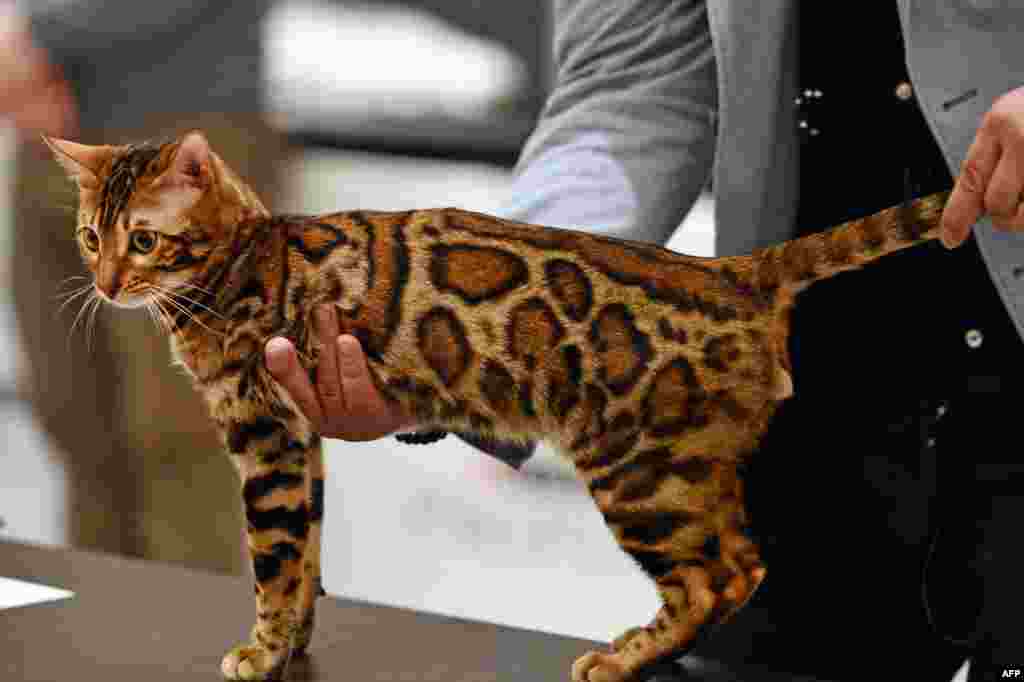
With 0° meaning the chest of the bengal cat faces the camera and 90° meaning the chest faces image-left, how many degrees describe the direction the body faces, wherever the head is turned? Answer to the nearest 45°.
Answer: approximately 90°
